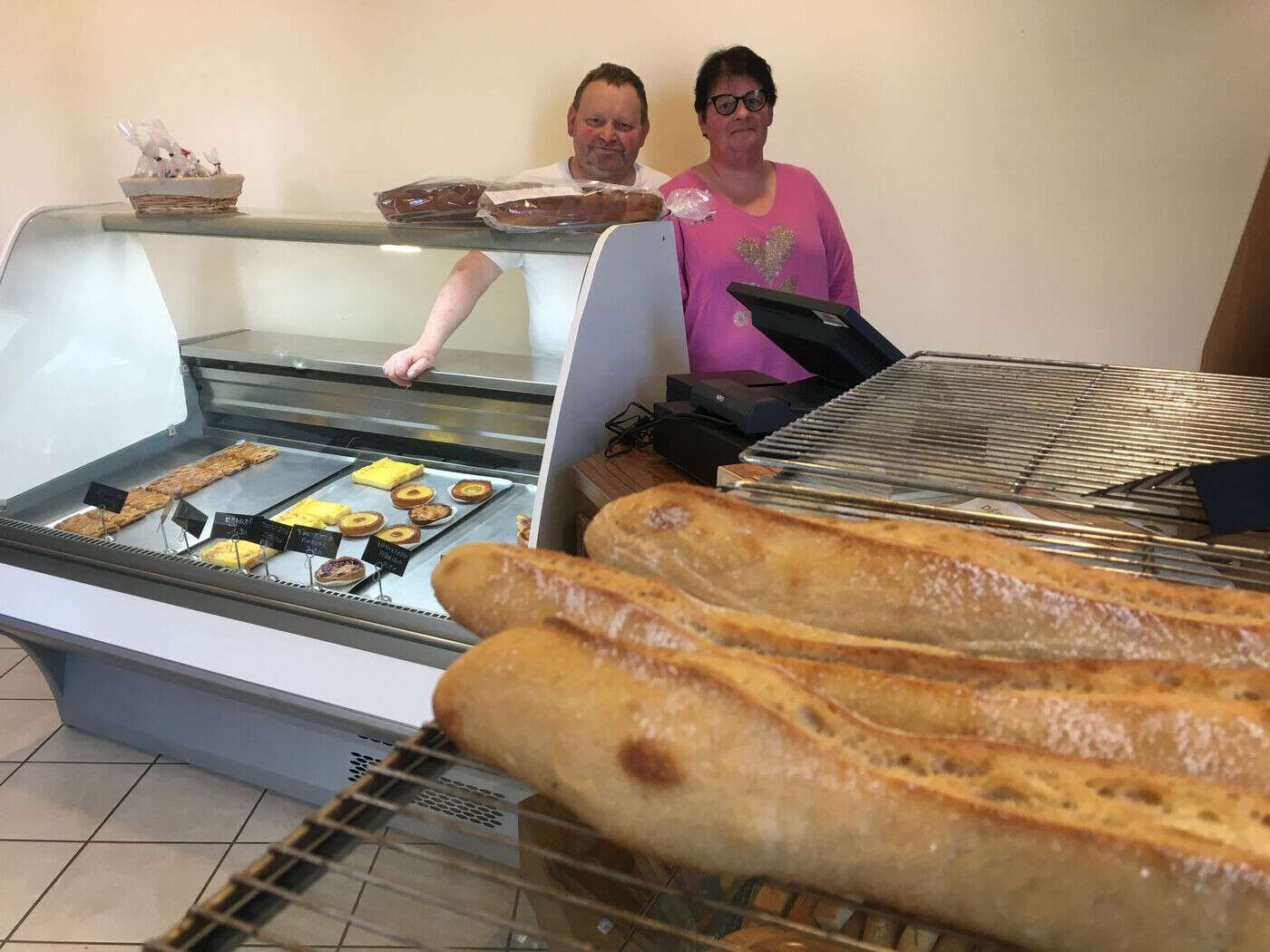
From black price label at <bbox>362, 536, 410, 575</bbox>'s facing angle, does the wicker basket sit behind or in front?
behind

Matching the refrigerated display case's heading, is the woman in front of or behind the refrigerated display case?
behind

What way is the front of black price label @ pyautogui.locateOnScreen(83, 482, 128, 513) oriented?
toward the camera

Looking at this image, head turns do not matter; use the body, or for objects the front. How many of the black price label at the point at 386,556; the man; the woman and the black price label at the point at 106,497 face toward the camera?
4

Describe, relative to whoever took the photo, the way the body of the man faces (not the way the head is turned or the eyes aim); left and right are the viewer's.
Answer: facing the viewer

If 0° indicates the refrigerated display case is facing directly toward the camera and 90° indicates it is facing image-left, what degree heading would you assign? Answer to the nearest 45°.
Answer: approximately 45°

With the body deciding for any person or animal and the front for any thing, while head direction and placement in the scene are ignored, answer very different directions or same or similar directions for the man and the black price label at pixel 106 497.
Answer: same or similar directions

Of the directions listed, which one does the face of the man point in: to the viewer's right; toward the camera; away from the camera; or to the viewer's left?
toward the camera

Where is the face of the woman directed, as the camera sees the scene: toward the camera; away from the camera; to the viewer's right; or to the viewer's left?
toward the camera

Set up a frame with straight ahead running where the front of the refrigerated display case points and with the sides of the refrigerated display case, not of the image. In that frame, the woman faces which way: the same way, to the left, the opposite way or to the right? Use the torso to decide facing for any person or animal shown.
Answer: the same way

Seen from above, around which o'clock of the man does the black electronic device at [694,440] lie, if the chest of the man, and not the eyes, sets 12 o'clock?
The black electronic device is roughly at 11 o'clock from the man.

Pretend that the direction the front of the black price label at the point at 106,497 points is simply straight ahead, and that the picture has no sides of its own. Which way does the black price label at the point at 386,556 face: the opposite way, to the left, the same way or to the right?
the same way

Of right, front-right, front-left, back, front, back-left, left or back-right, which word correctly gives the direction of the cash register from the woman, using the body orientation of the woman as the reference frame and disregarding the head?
front

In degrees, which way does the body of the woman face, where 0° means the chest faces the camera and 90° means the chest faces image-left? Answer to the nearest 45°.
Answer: approximately 0°

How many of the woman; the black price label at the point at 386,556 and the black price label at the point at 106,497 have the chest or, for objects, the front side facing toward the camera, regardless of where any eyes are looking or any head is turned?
3

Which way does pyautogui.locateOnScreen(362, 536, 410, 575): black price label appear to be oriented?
toward the camera

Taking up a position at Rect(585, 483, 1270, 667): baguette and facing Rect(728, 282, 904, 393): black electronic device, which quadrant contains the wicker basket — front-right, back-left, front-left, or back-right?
front-left

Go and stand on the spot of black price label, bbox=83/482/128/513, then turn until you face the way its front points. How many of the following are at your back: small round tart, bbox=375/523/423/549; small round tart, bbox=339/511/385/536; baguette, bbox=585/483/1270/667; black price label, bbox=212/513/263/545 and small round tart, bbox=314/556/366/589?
0

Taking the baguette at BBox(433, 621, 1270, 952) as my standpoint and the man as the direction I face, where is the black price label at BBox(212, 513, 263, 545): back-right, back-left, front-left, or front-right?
front-left
